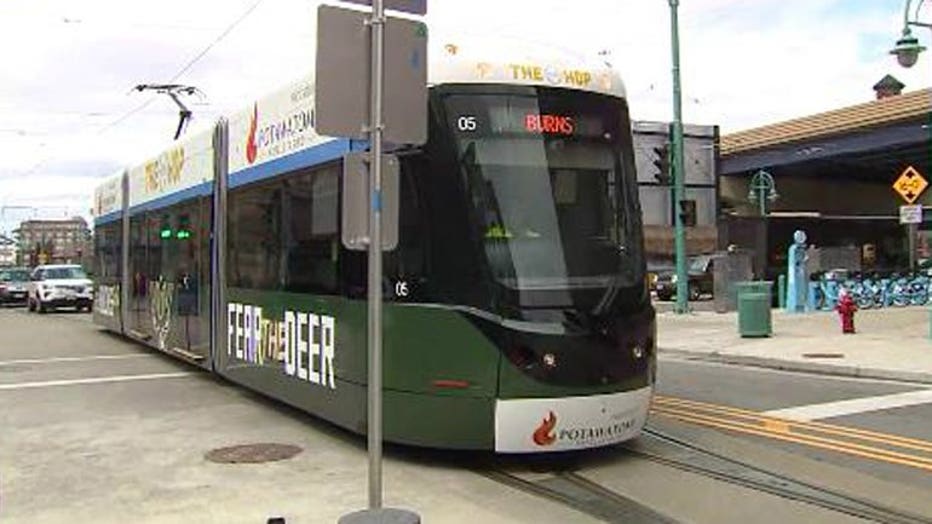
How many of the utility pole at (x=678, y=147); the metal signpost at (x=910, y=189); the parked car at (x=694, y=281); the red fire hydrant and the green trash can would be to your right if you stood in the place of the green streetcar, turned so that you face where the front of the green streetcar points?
0

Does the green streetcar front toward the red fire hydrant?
no

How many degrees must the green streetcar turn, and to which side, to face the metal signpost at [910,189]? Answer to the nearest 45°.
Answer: approximately 90° to its left

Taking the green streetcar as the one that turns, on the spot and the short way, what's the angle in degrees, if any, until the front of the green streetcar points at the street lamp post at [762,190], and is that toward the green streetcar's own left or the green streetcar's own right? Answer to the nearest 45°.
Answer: approximately 90° to the green streetcar's own left

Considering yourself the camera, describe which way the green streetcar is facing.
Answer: facing the viewer and to the right of the viewer

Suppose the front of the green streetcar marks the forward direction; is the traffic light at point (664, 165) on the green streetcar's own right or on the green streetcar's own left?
on the green streetcar's own left

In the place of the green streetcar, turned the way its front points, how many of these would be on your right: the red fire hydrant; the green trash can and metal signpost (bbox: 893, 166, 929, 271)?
0

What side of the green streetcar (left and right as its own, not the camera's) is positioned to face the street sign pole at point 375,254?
front

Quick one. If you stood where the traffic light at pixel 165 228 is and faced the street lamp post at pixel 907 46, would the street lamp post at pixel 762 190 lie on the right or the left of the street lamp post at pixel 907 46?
left

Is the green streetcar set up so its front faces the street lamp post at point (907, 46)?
no

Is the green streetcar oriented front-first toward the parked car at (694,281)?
no

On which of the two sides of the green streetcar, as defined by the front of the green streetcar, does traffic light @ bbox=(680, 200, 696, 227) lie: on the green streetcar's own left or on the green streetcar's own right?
on the green streetcar's own left

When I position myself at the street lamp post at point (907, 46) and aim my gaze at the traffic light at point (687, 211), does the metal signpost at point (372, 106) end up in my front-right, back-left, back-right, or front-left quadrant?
back-left

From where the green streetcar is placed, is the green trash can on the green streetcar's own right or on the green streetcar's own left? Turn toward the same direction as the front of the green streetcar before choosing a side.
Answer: on the green streetcar's own left
